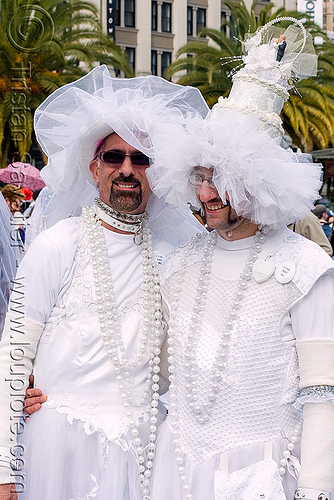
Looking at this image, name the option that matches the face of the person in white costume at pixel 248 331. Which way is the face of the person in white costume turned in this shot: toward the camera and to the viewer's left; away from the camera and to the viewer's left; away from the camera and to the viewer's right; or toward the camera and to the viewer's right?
toward the camera and to the viewer's left

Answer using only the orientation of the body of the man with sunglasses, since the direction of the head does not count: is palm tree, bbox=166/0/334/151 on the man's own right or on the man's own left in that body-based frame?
on the man's own left

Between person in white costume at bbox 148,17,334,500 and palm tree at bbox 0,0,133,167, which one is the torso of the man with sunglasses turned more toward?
the person in white costume

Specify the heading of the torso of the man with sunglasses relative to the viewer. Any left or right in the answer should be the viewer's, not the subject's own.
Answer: facing the viewer and to the right of the viewer

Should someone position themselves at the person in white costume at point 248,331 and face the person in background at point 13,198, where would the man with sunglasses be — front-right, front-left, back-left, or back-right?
front-left

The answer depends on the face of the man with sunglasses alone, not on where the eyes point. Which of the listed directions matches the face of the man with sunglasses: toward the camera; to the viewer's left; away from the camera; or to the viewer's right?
toward the camera

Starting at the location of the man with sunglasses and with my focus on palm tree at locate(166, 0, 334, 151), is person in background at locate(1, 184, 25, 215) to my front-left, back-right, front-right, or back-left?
front-left

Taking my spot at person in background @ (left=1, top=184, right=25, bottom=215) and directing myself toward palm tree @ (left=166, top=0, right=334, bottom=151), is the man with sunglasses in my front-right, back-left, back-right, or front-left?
back-right

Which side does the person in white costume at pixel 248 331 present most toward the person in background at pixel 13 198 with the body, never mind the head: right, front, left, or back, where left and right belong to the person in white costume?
right

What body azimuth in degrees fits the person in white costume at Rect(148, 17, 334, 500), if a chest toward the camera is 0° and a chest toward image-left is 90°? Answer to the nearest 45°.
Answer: approximately 45°

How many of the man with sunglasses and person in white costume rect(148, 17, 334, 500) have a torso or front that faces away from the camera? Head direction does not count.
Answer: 0

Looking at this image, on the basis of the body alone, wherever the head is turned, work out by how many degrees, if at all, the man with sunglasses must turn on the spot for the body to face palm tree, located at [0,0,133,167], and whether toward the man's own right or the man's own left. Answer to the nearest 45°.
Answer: approximately 135° to the man's own left
